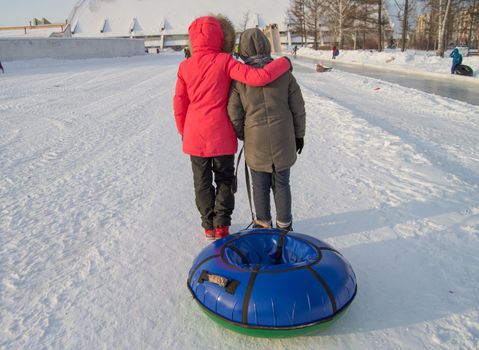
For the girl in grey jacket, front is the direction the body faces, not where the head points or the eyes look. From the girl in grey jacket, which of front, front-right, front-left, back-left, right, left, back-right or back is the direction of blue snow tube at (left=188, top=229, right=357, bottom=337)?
back

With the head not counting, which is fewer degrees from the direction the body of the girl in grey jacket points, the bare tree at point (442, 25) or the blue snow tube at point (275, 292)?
the bare tree

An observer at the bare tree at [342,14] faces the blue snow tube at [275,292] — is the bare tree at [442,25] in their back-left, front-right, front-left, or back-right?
front-left

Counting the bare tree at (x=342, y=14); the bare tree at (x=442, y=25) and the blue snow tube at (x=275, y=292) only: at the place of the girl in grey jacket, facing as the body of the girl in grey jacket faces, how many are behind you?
1

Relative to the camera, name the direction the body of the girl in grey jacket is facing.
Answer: away from the camera

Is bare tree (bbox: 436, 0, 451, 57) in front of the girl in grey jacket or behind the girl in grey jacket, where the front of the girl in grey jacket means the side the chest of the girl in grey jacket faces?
in front

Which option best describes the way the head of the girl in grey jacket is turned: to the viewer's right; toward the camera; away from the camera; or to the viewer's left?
away from the camera

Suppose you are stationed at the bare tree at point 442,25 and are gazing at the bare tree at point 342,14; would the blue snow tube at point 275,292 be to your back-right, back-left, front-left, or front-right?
back-left

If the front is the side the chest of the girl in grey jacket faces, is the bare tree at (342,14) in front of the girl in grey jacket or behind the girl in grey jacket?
in front
